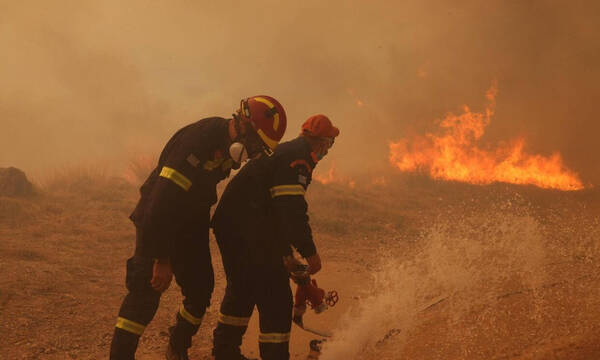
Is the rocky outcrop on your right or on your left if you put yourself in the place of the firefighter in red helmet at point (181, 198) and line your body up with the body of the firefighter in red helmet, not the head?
on your left

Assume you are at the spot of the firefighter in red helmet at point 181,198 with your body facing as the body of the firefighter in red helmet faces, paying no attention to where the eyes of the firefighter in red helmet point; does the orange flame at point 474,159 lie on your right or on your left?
on your left

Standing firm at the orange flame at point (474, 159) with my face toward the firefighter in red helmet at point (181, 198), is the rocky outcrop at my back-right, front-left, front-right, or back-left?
front-right

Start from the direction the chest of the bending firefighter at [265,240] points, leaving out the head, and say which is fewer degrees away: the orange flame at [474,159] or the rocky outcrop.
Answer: the orange flame

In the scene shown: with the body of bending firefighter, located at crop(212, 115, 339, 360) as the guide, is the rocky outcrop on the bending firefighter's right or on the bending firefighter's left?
on the bending firefighter's left

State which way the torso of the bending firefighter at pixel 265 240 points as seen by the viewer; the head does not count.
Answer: to the viewer's right

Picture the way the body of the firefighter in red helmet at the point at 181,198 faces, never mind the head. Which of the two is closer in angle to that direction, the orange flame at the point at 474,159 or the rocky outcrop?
the orange flame

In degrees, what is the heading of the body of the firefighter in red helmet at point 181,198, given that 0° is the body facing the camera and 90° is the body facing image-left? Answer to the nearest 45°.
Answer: approximately 270°

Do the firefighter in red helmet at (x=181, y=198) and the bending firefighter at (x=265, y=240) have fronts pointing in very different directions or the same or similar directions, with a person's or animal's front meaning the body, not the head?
same or similar directions
